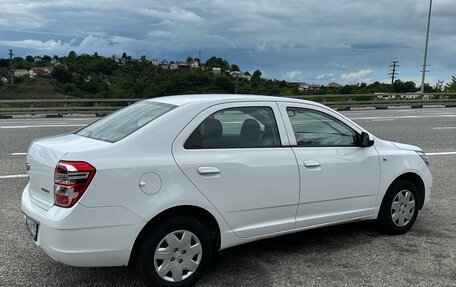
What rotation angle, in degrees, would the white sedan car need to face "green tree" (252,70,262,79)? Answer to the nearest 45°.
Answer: approximately 45° to its left

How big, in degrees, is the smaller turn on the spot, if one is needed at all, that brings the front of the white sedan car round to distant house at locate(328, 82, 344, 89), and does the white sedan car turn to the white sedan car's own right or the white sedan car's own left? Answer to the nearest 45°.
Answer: approximately 45° to the white sedan car's own left

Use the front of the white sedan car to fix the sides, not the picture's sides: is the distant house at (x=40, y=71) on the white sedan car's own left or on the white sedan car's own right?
on the white sedan car's own left

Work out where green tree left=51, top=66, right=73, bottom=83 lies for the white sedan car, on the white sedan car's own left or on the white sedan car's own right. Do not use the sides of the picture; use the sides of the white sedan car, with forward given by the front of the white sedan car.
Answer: on the white sedan car's own left

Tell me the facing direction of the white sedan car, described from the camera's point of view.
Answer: facing away from the viewer and to the right of the viewer

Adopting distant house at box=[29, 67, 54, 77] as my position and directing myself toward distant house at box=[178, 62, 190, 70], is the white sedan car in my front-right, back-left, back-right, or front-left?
front-right

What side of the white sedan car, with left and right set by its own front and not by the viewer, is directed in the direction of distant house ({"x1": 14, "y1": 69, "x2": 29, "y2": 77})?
left

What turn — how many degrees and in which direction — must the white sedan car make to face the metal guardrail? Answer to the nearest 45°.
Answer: approximately 45° to its left

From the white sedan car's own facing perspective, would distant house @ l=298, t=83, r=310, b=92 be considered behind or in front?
in front
